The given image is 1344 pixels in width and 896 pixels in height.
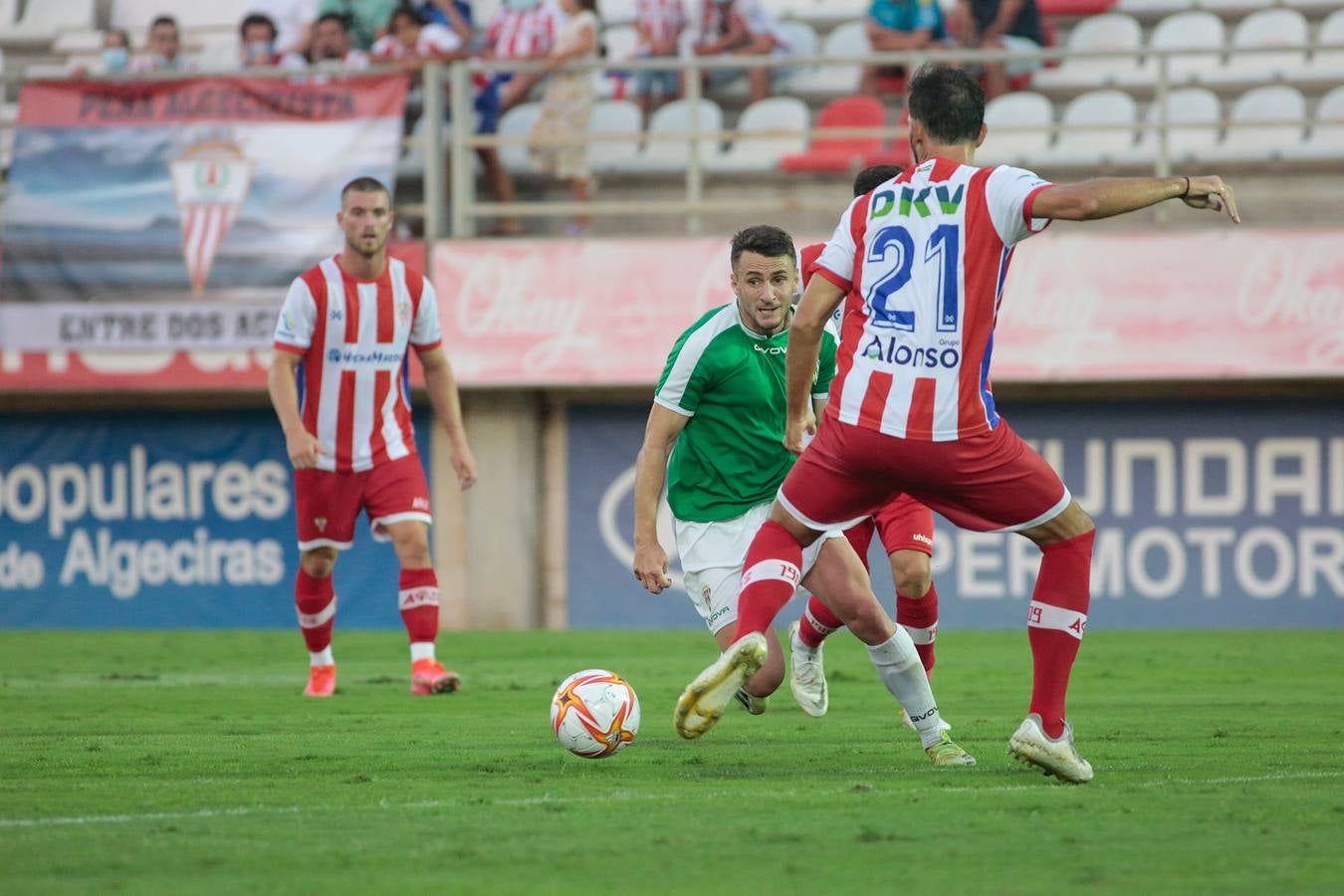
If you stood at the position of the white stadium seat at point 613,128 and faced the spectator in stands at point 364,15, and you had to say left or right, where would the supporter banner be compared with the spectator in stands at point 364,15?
left

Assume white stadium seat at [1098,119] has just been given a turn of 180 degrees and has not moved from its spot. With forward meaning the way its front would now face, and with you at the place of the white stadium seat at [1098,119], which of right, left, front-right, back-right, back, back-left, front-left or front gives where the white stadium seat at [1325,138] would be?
front-right

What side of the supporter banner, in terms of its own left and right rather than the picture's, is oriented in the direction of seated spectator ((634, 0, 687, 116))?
left

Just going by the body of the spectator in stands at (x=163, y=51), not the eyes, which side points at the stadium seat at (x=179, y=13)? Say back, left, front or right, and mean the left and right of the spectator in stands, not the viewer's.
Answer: back

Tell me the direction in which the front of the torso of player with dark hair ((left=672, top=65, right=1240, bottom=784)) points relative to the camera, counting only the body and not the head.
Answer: away from the camera

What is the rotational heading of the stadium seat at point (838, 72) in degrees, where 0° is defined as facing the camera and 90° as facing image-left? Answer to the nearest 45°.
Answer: approximately 45°

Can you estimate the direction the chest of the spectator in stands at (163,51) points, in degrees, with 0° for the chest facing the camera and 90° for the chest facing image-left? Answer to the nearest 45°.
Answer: approximately 0°

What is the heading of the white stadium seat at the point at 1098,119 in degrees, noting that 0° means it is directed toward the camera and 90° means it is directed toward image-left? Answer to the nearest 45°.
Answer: approximately 45°
